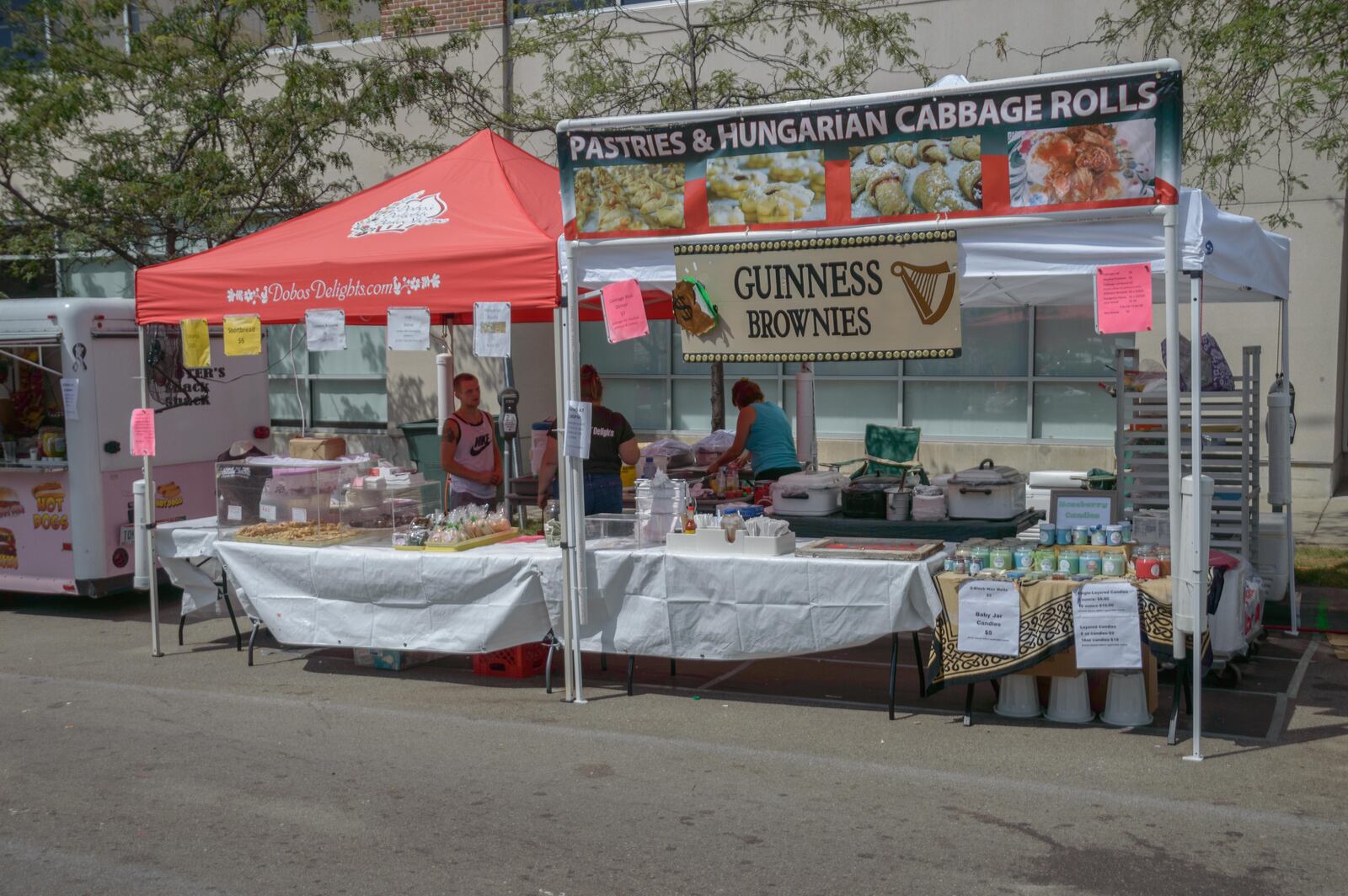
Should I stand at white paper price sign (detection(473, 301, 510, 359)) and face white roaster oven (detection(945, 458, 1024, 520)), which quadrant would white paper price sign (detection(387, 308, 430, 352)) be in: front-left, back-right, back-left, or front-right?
back-left

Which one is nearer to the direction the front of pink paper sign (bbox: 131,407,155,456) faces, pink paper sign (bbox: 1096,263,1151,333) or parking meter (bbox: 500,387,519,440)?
the pink paper sign

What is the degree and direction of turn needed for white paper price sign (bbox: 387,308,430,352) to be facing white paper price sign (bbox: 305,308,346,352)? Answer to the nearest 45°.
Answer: approximately 135° to its right

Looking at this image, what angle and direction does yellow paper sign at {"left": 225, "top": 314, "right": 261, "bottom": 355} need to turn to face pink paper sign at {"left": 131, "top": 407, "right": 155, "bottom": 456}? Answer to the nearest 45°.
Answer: approximately 135° to its right

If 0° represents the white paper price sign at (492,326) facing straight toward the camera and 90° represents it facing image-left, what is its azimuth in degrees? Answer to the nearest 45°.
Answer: approximately 0°

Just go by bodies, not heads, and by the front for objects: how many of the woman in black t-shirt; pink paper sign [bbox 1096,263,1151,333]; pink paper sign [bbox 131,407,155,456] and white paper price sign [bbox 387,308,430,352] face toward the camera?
3

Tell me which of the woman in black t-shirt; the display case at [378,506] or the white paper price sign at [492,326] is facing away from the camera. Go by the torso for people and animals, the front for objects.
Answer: the woman in black t-shirt

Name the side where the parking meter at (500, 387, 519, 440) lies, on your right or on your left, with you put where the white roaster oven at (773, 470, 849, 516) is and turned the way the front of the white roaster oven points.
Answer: on your right

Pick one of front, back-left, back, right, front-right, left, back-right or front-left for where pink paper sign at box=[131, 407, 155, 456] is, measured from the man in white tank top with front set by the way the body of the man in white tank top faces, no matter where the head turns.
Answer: back-right

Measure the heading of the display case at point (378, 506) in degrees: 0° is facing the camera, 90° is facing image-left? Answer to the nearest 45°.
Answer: approximately 0°

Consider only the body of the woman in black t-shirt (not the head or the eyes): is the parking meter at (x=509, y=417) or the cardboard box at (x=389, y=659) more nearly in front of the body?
the parking meter

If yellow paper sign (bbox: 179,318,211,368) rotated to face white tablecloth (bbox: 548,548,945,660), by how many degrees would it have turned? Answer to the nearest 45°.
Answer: approximately 45° to its left
